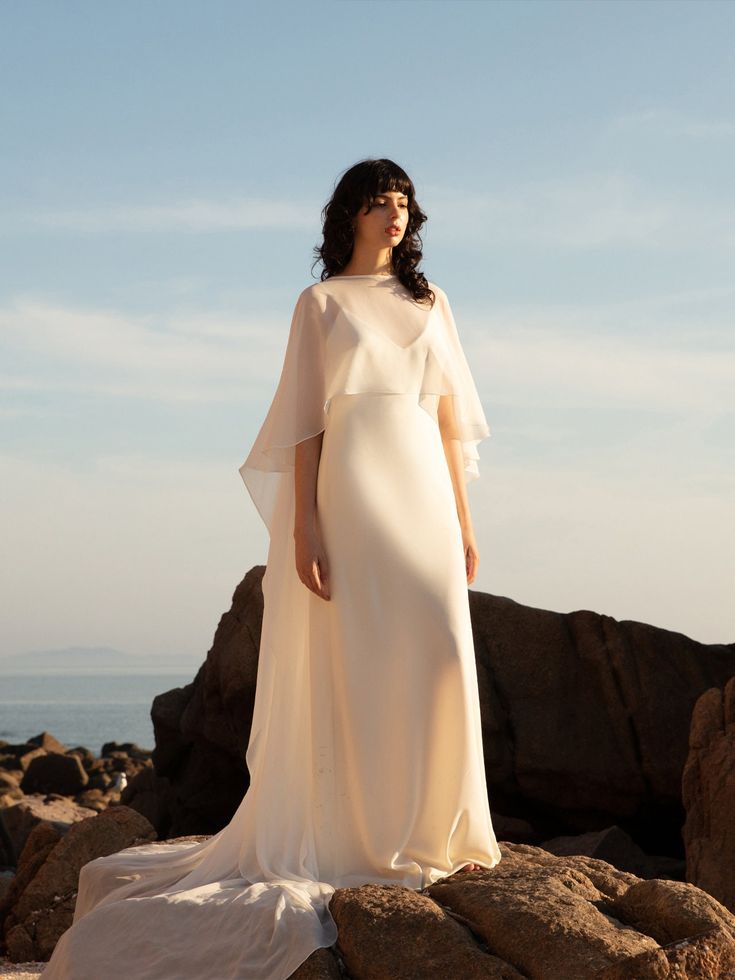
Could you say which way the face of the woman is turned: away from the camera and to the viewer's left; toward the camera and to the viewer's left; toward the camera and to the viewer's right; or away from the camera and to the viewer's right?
toward the camera and to the viewer's right

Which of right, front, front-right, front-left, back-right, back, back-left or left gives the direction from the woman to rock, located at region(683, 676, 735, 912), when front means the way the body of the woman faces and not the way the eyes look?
left

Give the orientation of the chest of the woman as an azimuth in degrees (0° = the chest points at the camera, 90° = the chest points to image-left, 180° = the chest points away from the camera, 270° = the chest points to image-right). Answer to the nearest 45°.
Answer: approximately 315°
